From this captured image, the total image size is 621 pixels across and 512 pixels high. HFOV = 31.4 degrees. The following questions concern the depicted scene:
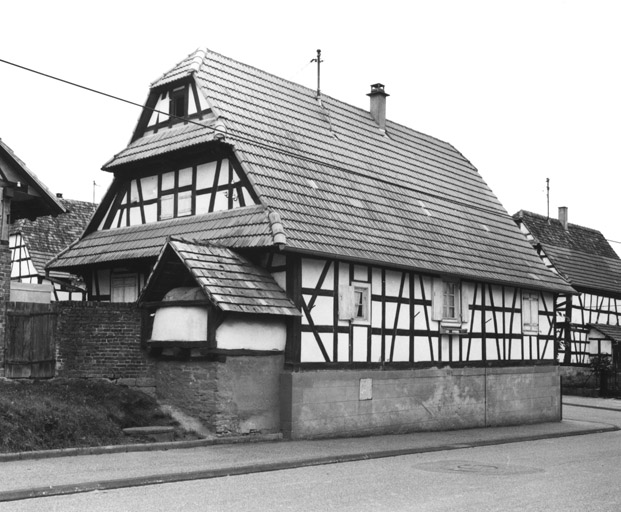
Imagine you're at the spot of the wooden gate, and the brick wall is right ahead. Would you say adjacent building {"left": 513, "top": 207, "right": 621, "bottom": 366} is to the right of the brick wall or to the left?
left
